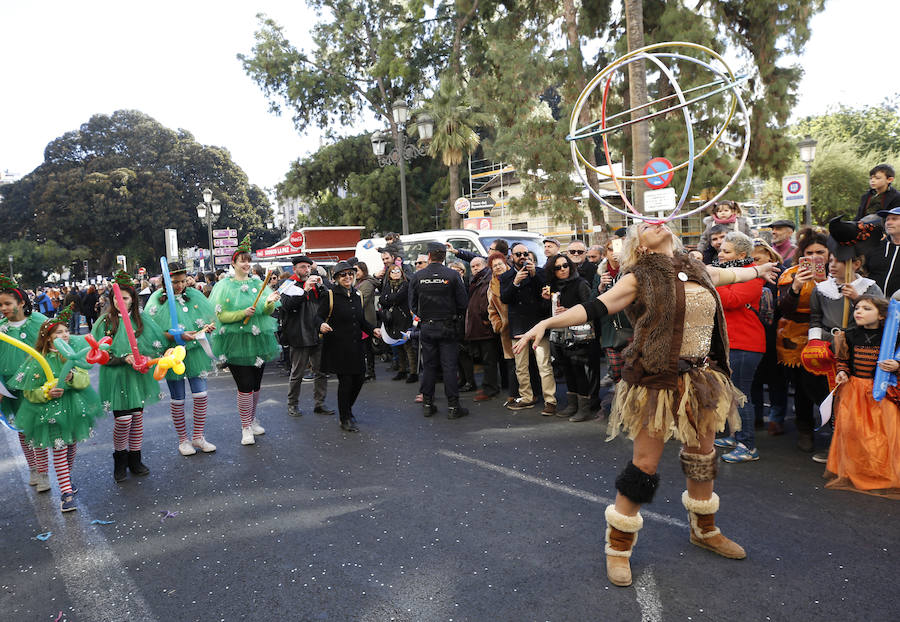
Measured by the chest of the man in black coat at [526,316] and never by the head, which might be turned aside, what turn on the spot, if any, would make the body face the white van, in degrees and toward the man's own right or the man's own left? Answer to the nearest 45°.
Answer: approximately 180°

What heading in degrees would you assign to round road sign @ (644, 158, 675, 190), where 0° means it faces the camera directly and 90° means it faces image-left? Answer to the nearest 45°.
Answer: approximately 0°

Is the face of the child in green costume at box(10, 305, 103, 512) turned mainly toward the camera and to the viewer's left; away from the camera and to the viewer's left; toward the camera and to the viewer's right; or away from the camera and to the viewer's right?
toward the camera and to the viewer's right

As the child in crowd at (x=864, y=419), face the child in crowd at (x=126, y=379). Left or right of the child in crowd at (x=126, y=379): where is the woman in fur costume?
left

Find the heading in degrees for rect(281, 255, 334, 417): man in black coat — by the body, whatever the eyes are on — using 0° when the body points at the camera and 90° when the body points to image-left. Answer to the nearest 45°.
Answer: approximately 315°

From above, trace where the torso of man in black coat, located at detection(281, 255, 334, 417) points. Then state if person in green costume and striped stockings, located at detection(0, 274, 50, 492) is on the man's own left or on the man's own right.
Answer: on the man's own right

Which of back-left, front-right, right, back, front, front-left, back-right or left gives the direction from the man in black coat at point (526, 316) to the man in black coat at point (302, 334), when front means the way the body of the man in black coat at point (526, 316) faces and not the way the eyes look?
right

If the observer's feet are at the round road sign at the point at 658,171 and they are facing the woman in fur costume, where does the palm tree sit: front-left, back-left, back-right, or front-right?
back-right

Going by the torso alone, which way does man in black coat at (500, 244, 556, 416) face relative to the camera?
toward the camera
